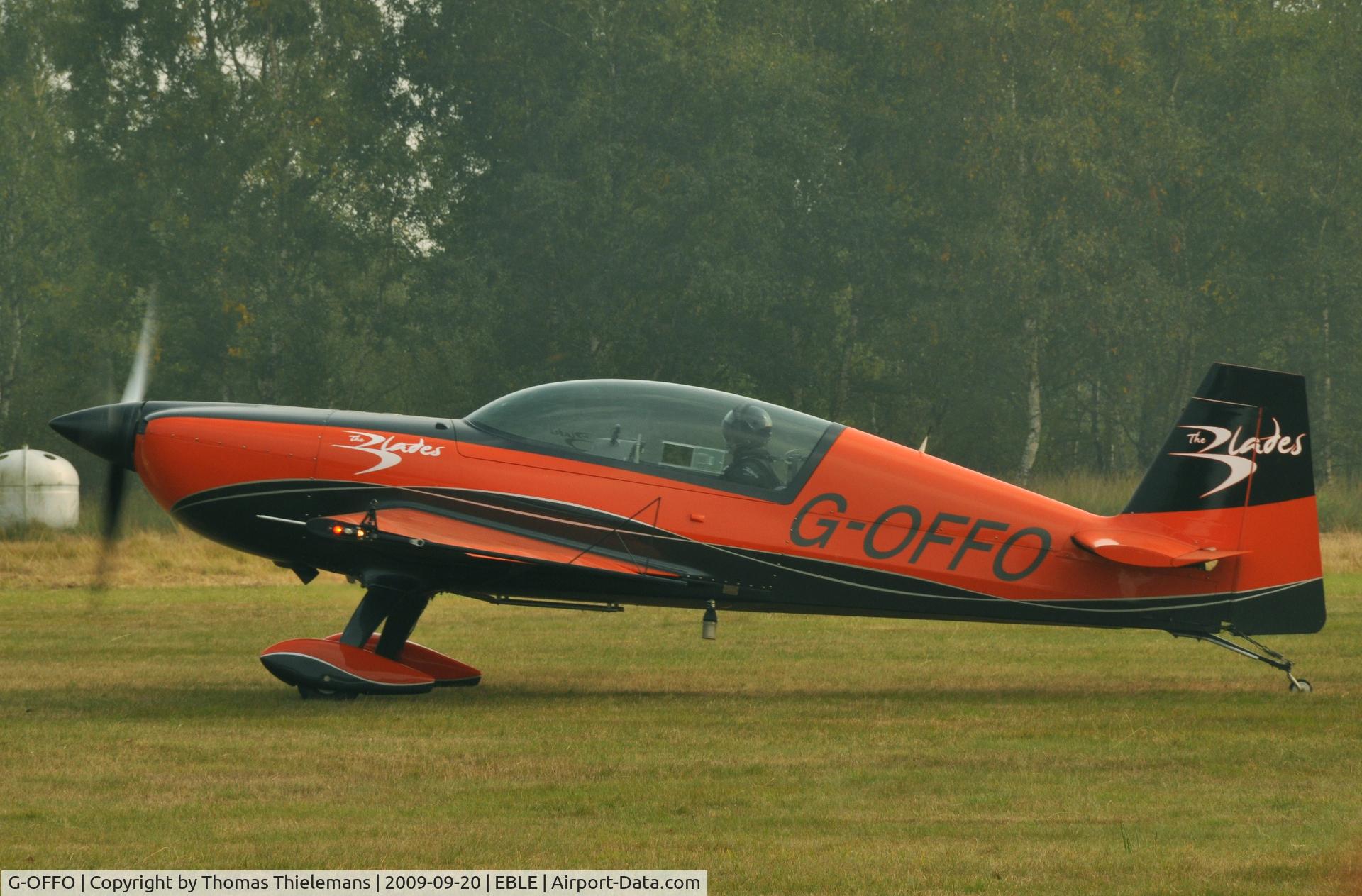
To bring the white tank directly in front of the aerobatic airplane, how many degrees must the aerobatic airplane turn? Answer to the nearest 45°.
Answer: approximately 45° to its right

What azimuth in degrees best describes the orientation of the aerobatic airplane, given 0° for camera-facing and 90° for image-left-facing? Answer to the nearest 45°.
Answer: approximately 90°
